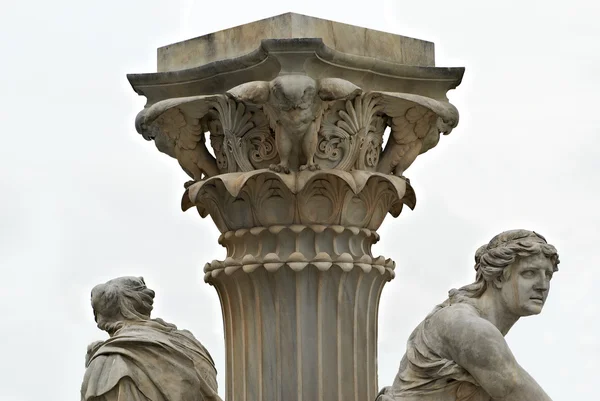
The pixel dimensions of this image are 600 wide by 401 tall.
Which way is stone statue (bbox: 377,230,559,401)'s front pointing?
to the viewer's right

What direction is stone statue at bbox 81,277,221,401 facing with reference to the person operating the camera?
facing away from the viewer and to the left of the viewer

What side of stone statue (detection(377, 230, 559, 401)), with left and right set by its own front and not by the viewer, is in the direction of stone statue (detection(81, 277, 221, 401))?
back

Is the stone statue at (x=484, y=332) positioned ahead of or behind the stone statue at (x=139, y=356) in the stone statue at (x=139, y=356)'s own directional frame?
behind

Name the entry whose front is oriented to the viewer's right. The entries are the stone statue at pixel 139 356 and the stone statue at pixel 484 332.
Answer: the stone statue at pixel 484 332

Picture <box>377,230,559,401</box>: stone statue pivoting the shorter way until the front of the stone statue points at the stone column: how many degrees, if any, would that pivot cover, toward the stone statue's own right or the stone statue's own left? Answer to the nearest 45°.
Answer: approximately 180°
